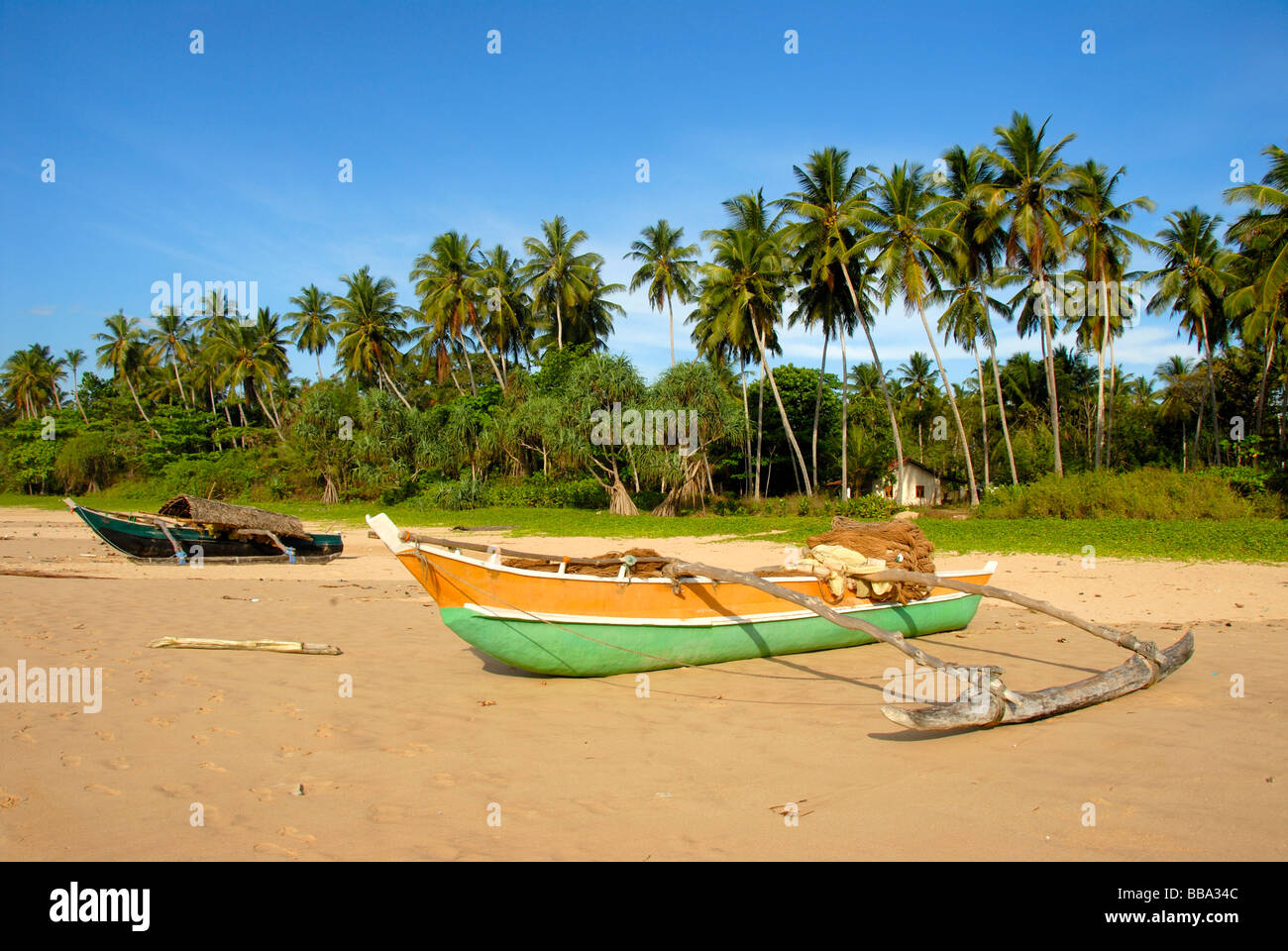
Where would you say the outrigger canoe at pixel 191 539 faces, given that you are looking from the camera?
facing to the left of the viewer

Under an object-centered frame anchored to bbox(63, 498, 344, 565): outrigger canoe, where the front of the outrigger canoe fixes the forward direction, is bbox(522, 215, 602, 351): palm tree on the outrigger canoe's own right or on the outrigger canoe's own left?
on the outrigger canoe's own right

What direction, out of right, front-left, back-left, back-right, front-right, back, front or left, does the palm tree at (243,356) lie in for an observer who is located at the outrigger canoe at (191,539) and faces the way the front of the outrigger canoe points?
right

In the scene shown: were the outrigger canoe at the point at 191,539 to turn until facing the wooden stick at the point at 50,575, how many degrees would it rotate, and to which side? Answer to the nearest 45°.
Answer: approximately 45° to its left

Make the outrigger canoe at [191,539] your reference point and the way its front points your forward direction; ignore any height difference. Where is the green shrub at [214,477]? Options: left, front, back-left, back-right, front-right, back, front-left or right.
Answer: right
